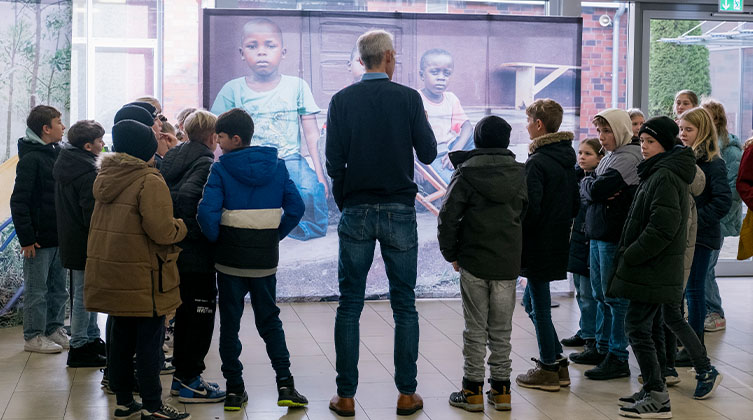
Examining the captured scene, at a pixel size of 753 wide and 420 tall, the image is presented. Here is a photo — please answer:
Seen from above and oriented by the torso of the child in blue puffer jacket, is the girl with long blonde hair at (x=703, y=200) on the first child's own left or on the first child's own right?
on the first child's own right

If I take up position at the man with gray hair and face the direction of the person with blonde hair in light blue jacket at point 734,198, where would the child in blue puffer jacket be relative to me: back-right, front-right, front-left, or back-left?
back-left

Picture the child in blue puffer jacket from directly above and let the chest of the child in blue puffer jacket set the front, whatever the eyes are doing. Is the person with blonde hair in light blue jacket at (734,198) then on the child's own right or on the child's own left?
on the child's own right

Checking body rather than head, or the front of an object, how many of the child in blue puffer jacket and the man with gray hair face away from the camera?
2

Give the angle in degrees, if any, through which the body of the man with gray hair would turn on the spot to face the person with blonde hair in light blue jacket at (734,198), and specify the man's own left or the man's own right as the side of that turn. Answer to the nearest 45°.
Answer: approximately 45° to the man's own right

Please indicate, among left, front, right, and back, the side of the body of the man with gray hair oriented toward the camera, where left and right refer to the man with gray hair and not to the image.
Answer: back

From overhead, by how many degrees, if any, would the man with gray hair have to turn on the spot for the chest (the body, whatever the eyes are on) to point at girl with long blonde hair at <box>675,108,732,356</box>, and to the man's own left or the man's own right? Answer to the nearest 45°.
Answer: approximately 45° to the man's own right

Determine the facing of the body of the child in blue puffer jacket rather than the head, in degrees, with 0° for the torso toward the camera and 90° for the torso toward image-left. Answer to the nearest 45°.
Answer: approximately 180°
